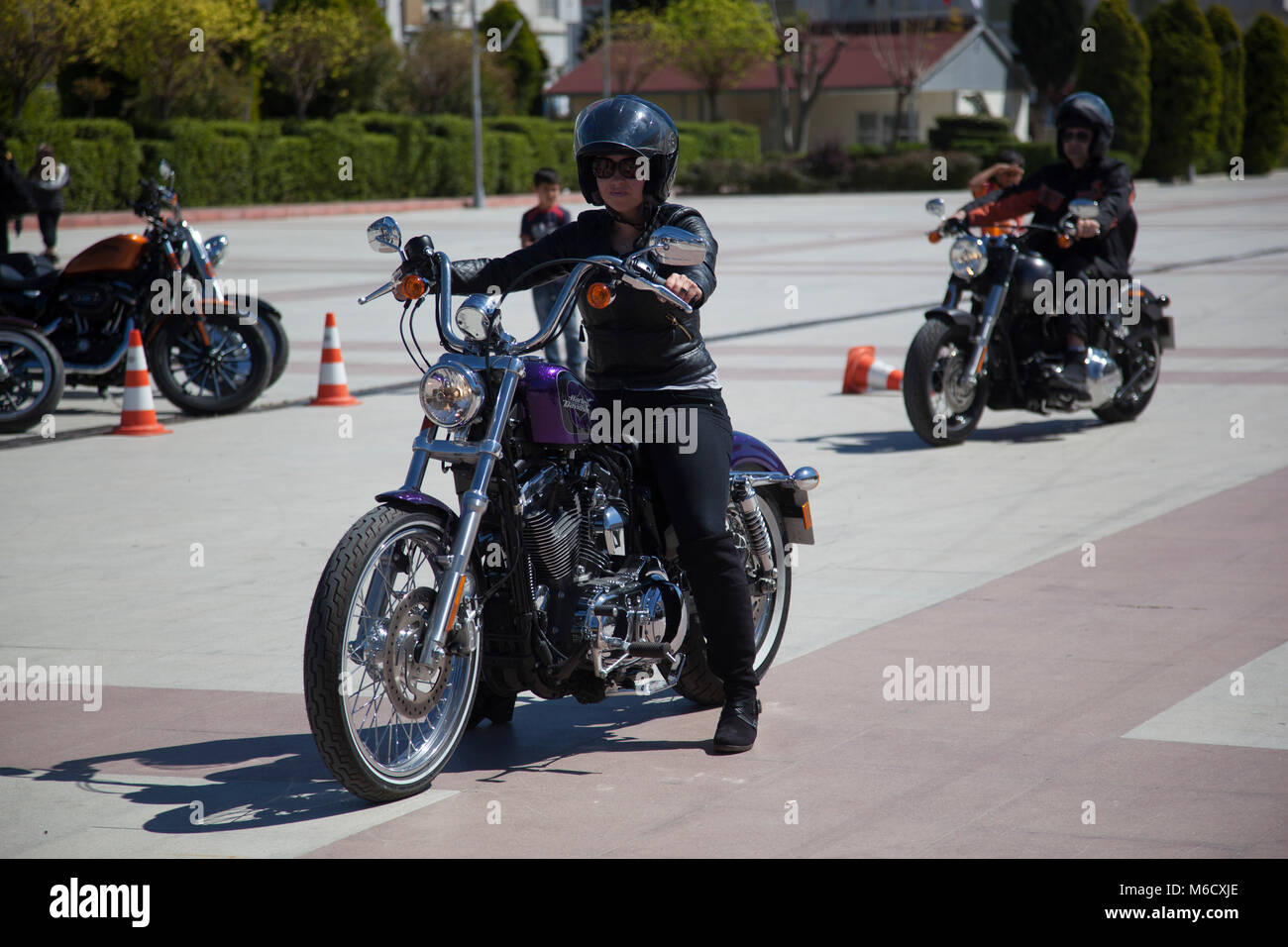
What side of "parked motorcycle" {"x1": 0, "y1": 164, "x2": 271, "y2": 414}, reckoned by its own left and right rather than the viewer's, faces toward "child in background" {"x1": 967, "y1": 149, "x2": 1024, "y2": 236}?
front

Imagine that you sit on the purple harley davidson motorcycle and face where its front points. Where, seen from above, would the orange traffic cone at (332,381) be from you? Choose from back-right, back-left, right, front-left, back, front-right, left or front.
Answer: back-right

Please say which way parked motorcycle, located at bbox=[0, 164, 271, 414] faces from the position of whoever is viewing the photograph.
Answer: facing to the right of the viewer

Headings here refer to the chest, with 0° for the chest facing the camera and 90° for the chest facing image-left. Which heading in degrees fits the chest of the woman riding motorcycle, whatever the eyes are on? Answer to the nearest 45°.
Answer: approximately 45°

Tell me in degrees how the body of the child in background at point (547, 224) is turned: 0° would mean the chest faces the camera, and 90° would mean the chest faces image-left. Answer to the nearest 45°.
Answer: approximately 0°

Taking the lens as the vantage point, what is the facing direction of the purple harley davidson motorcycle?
facing the viewer and to the left of the viewer

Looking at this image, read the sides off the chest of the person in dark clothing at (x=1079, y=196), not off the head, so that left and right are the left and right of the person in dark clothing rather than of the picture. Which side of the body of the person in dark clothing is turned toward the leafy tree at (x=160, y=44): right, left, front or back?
right
